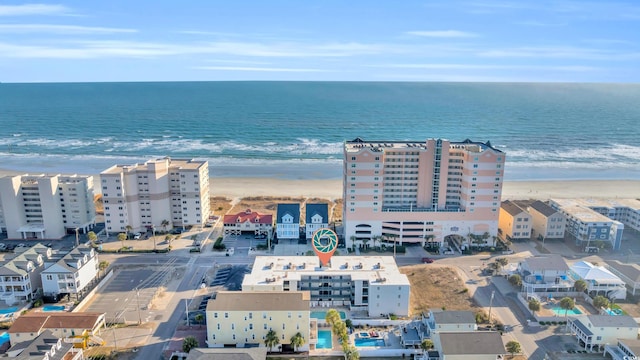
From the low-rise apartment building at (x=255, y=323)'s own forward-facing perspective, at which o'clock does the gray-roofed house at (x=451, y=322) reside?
The gray-roofed house is roughly at 9 o'clock from the low-rise apartment building.

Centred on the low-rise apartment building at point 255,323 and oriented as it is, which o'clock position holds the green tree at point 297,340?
The green tree is roughly at 10 o'clock from the low-rise apartment building.

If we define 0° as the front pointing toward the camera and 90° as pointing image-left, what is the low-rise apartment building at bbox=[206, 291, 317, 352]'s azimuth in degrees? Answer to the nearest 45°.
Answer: approximately 0°

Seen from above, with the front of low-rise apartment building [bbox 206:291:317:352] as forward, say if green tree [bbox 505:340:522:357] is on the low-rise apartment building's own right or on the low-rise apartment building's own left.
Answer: on the low-rise apartment building's own left

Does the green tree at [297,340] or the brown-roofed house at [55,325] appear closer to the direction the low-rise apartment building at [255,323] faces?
the green tree

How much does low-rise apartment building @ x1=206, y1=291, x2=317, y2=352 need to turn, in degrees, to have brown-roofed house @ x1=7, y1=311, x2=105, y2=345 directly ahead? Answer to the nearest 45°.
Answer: approximately 90° to its right

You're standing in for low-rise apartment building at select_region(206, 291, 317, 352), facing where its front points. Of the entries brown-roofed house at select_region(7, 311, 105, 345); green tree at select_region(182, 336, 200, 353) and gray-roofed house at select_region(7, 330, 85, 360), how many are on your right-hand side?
3

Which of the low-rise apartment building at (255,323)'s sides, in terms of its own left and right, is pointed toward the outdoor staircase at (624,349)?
left

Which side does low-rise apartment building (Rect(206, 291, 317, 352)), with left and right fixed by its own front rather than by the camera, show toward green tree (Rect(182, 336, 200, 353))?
right

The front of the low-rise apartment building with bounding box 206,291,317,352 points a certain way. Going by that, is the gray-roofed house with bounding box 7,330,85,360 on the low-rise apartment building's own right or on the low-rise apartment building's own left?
on the low-rise apartment building's own right

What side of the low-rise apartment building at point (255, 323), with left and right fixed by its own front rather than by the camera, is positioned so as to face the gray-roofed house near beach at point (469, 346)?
left
